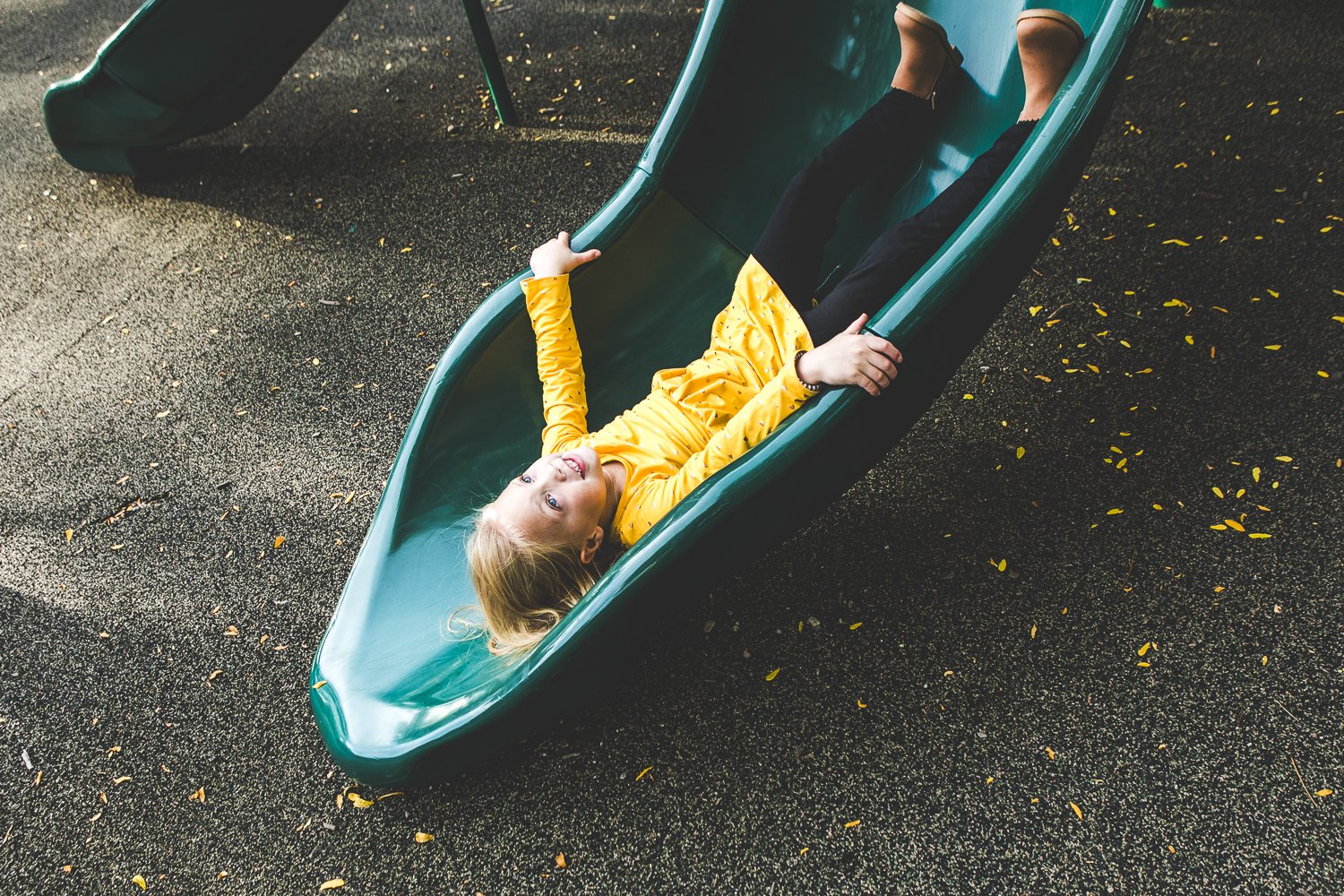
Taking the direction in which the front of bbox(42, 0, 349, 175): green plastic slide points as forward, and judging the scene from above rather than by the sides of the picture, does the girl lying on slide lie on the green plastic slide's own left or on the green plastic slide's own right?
on the green plastic slide's own left

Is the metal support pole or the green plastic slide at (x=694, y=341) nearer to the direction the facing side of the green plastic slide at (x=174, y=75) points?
the green plastic slide

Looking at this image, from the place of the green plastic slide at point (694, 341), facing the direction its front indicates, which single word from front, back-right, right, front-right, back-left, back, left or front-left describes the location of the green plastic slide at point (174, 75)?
right

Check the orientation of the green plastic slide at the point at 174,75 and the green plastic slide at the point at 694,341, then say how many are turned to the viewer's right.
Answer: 0

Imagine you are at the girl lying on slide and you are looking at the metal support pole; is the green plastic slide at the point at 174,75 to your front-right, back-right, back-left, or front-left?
front-left

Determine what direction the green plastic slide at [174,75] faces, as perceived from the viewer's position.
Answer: facing the viewer and to the left of the viewer

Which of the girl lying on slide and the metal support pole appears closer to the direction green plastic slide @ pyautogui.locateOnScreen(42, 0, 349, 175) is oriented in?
the girl lying on slide

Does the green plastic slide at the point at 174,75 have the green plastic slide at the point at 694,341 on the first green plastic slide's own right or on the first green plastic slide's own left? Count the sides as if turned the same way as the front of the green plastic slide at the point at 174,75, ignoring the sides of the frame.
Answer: on the first green plastic slide's own left
